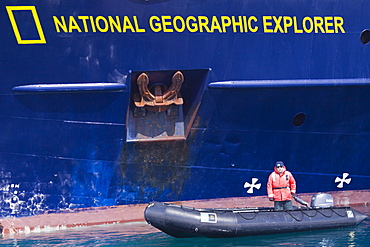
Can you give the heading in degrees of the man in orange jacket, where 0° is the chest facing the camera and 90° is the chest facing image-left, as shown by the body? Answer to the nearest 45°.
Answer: approximately 0°

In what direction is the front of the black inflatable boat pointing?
to the viewer's left
